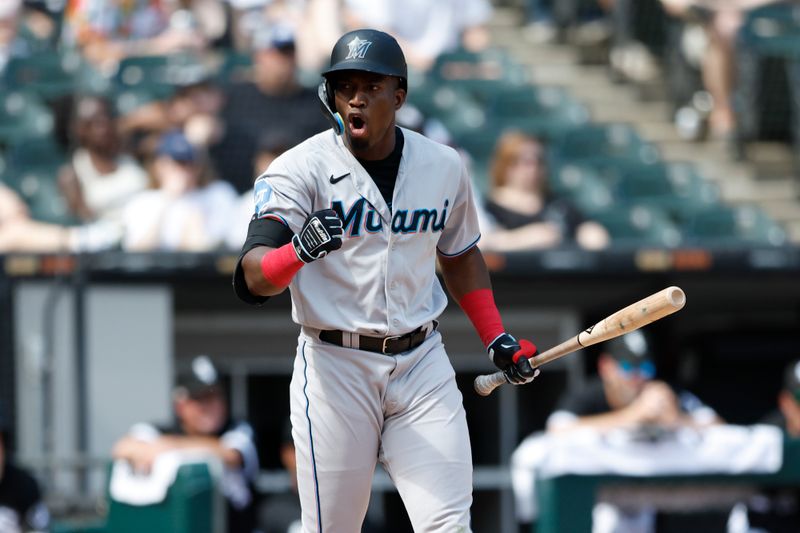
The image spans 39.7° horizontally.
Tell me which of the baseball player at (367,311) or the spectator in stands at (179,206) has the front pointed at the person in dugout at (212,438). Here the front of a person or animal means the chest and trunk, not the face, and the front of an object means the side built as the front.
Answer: the spectator in stands at (179,206)

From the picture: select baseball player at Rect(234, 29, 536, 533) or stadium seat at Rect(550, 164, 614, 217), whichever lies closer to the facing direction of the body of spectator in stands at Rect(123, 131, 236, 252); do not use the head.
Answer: the baseball player

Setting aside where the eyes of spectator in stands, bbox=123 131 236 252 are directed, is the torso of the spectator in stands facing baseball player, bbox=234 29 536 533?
yes

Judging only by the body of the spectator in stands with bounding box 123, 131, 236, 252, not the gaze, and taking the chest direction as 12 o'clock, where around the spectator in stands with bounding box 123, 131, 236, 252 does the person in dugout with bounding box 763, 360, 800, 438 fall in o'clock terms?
the person in dugout with bounding box 763, 360, 800, 438 is roughly at 10 o'clock from the spectator in stands with bounding box 123, 131, 236, 252.

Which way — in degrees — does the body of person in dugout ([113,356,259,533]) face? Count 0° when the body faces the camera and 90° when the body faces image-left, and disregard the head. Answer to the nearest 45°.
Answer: approximately 0°

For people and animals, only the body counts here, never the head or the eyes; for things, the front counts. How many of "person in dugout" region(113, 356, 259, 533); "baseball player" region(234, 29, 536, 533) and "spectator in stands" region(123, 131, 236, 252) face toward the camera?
3

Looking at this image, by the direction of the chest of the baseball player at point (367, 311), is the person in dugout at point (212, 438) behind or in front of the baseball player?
behind

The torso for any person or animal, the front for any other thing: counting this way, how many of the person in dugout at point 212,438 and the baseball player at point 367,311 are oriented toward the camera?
2

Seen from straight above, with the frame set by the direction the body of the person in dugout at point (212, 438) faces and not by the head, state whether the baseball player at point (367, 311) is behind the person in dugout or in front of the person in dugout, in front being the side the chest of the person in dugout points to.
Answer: in front

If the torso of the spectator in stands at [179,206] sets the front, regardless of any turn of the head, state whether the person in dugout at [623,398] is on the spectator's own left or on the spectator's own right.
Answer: on the spectator's own left
